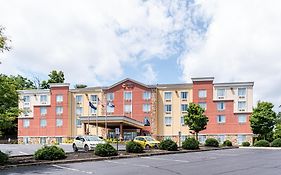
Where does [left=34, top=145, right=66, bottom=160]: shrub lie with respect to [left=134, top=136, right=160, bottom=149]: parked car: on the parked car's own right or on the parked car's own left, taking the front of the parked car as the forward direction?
on the parked car's own right

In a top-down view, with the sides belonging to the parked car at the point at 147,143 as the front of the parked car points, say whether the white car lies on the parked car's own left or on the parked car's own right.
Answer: on the parked car's own right

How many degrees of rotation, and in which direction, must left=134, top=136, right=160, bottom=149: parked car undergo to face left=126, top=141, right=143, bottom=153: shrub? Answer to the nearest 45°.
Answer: approximately 45° to its right

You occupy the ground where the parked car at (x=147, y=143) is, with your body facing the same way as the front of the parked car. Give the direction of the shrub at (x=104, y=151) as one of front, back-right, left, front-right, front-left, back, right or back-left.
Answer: front-right
